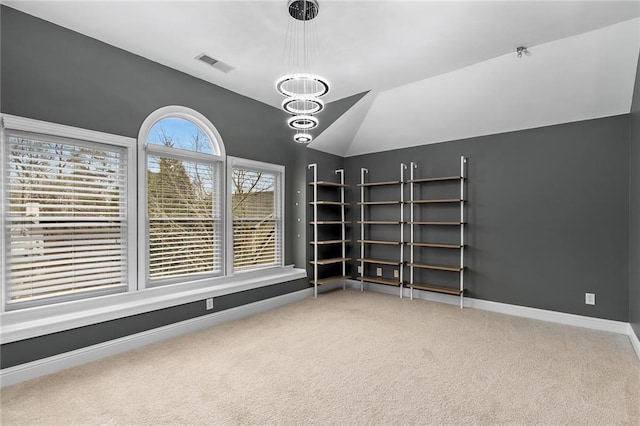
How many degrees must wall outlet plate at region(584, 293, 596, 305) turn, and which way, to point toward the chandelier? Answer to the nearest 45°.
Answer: approximately 45° to its right

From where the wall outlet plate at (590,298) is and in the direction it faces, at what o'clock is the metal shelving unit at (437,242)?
The metal shelving unit is roughly at 3 o'clock from the wall outlet plate.

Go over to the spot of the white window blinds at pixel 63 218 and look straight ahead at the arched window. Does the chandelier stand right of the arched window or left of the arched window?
right

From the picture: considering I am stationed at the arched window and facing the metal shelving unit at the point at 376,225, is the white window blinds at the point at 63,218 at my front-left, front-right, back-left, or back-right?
back-right

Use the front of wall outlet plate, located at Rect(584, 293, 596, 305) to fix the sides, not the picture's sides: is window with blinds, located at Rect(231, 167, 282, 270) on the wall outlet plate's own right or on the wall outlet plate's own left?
on the wall outlet plate's own right

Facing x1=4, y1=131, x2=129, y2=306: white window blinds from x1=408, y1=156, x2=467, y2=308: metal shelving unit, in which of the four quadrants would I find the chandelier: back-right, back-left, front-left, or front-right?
front-left

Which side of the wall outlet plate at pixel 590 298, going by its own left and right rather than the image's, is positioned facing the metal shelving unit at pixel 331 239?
right

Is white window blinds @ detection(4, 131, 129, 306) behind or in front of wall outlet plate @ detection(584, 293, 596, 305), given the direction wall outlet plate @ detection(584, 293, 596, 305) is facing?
in front

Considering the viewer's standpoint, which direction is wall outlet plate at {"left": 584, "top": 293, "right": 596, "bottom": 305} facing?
facing the viewer

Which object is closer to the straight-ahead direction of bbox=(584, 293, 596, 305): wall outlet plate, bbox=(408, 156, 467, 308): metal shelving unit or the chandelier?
the chandelier

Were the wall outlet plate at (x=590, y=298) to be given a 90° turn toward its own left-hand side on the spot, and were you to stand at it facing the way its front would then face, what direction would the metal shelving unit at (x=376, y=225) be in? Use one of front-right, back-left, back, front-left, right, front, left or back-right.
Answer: back

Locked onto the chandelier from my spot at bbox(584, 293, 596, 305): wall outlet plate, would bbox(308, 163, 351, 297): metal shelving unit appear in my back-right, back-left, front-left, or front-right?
front-right
